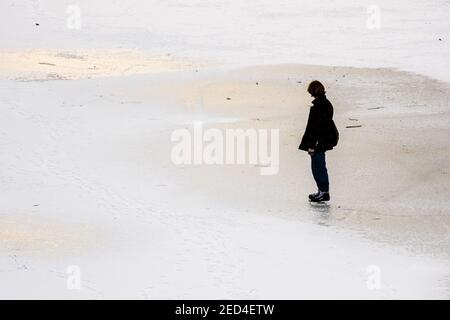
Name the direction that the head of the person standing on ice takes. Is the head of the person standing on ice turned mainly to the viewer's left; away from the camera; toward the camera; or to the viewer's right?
to the viewer's left

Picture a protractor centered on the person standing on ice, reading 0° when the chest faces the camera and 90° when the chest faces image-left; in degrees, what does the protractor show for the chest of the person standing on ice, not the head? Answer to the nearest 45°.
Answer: approximately 90°
